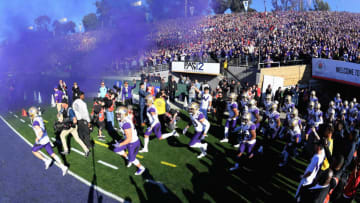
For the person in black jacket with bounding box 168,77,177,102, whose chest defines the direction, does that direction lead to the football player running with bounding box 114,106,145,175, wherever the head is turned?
yes

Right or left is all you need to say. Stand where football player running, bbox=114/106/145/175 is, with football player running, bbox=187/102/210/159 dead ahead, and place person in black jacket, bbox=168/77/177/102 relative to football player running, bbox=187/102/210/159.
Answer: left
